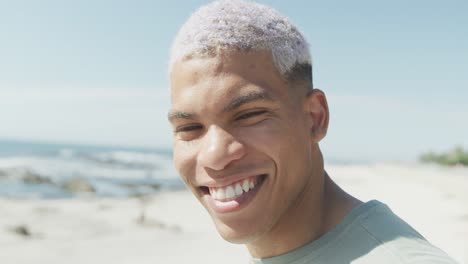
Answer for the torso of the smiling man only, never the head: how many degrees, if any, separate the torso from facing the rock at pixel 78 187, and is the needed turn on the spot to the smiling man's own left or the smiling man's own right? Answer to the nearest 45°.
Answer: approximately 90° to the smiling man's own right

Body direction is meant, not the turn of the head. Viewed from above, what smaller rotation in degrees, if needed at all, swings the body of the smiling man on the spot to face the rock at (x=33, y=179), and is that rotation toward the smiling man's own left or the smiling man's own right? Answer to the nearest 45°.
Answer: approximately 90° to the smiling man's own right

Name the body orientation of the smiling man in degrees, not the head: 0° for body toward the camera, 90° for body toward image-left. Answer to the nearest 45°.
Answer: approximately 45°

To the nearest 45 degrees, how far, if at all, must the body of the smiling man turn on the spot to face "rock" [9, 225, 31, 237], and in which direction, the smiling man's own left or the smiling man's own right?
approximately 90° to the smiling man's own right

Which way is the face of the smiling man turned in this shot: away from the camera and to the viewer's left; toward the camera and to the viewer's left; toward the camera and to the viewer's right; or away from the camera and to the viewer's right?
toward the camera and to the viewer's left
